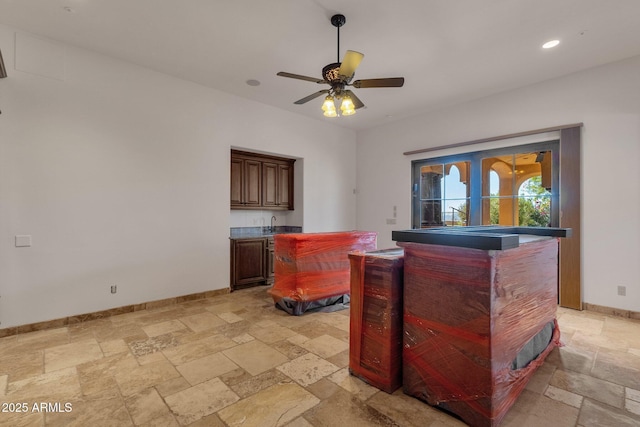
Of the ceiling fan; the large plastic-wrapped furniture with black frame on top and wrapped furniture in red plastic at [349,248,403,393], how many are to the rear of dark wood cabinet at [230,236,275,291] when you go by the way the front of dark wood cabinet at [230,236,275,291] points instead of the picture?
0

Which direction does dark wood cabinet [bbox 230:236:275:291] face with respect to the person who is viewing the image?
facing the viewer and to the right of the viewer

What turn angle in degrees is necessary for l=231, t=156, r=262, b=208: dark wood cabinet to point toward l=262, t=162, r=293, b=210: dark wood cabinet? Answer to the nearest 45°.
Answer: approximately 90° to its left

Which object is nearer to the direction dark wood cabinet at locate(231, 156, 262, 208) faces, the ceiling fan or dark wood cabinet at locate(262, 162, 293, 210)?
the ceiling fan

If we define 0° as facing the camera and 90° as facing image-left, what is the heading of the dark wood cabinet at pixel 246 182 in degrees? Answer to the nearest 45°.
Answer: approximately 315°

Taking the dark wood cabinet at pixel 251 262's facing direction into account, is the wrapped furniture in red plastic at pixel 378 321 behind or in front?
in front

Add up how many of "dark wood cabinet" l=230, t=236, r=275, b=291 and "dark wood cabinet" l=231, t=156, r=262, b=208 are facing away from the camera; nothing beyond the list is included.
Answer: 0

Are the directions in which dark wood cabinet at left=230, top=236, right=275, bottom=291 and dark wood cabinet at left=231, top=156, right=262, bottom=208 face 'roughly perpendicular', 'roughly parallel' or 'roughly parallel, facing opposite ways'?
roughly parallel

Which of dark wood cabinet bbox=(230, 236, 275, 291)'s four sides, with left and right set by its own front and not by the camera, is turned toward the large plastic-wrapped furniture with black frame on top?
front
